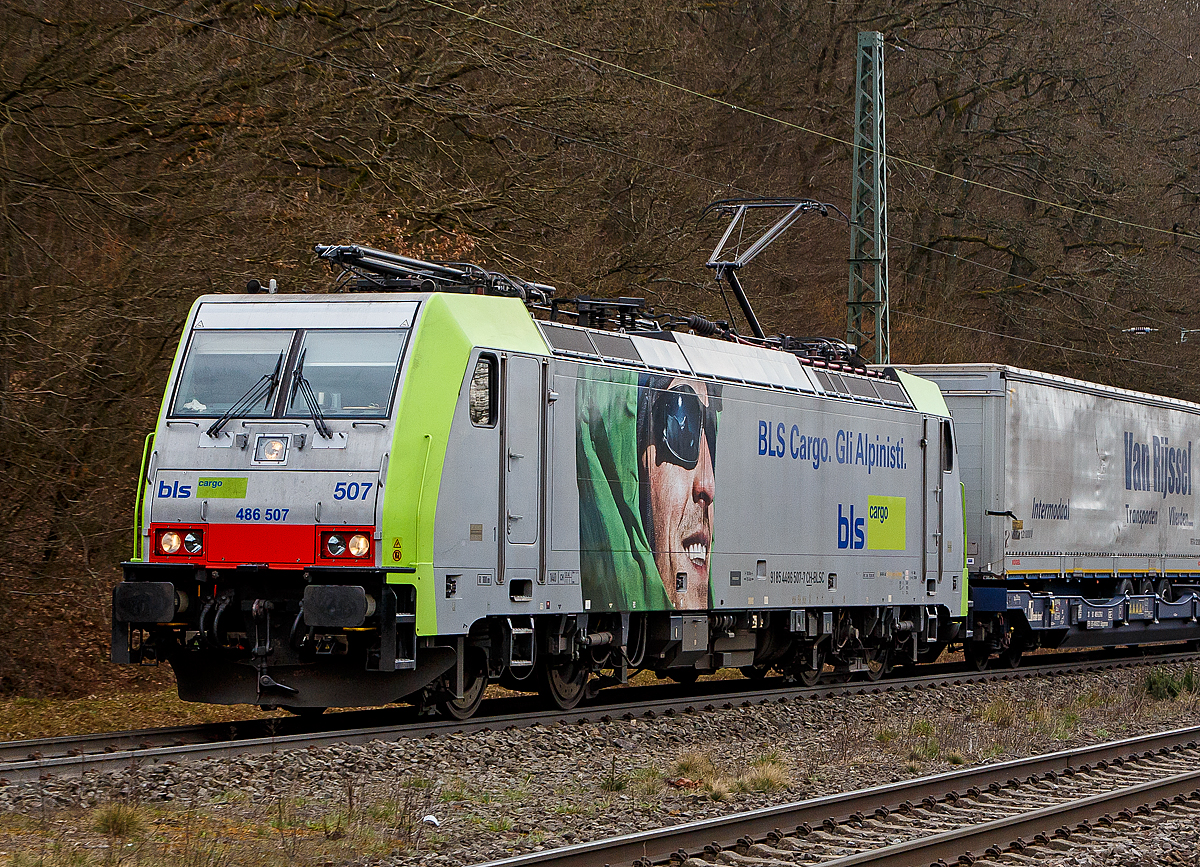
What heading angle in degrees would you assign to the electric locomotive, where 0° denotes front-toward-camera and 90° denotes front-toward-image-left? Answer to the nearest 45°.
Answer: approximately 45°

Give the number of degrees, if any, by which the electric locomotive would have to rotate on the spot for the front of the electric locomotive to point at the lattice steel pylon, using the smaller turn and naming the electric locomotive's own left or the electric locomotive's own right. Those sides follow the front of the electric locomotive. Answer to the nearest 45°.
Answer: approximately 180°

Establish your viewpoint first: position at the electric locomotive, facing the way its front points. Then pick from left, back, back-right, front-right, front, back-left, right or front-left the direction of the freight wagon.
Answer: back

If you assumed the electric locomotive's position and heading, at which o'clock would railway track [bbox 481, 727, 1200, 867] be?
The railway track is roughly at 9 o'clock from the electric locomotive.
